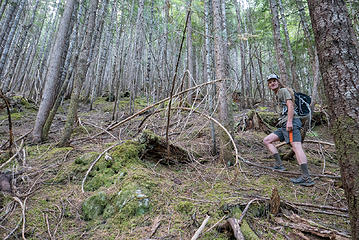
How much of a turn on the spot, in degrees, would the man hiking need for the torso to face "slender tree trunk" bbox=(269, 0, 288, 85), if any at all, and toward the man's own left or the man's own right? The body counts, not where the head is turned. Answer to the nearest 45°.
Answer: approximately 90° to the man's own right

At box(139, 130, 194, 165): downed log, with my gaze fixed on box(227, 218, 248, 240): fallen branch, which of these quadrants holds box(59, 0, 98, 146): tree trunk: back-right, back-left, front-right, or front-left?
back-right

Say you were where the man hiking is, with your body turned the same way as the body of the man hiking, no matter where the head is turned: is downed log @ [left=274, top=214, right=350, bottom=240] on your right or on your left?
on your left

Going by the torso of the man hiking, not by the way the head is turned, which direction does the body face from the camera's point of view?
to the viewer's left

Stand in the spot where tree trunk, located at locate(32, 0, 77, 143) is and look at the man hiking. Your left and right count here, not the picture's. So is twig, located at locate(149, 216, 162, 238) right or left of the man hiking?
right

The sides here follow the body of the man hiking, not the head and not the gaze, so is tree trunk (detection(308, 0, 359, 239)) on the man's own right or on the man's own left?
on the man's own left
